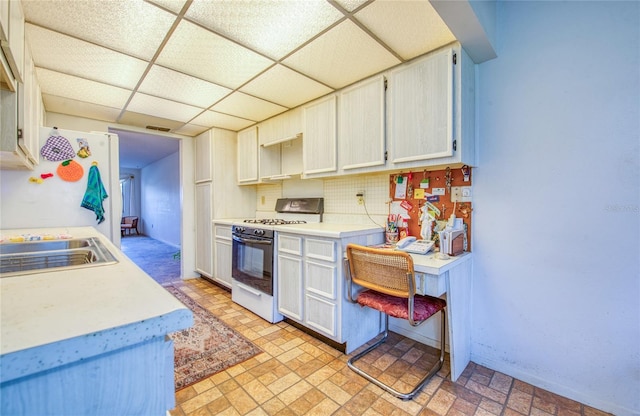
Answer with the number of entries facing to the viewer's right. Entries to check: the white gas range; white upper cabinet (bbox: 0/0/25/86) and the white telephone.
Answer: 1

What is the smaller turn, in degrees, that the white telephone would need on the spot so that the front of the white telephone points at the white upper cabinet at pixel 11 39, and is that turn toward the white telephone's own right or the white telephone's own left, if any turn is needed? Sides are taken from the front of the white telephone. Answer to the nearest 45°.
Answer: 0° — it already faces it

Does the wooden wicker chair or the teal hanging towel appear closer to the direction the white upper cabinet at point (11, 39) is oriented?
the wooden wicker chair

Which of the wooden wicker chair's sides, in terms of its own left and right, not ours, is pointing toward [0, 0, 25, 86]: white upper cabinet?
back

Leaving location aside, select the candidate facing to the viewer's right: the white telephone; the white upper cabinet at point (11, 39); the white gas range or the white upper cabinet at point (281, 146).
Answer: the white upper cabinet at point (11, 39)

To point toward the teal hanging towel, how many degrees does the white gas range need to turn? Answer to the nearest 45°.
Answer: approximately 45° to its right

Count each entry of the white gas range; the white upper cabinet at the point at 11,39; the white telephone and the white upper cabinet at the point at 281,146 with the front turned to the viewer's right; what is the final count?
1

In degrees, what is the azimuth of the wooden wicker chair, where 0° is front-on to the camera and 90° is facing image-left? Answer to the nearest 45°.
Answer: approximately 225°

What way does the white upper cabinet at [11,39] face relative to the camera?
to the viewer's right

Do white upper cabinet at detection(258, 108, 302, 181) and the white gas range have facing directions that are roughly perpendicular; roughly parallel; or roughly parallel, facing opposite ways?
roughly parallel

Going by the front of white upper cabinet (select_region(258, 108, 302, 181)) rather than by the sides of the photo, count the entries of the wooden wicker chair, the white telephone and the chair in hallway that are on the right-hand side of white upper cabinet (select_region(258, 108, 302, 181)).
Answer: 1

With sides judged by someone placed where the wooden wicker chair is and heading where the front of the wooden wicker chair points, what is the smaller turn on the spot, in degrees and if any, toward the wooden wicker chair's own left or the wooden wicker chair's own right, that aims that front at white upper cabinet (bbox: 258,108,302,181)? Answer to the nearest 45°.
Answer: approximately 90° to the wooden wicker chair's own left

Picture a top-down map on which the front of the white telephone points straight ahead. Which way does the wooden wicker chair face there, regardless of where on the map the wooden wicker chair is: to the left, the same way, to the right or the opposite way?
the opposite way

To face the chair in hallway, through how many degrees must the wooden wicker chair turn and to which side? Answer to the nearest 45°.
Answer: approximately 90° to its left

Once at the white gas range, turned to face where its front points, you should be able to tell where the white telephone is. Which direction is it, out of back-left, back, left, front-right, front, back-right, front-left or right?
left
